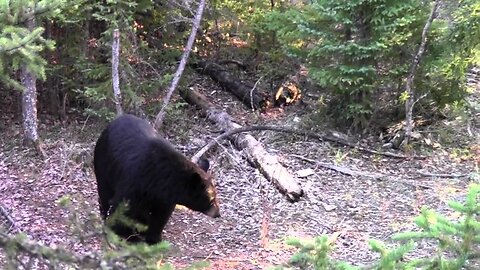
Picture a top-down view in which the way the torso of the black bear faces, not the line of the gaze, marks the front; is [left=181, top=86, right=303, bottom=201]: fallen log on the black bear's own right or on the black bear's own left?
on the black bear's own left

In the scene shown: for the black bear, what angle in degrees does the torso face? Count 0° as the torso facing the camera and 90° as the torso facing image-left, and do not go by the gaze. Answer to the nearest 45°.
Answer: approximately 315°

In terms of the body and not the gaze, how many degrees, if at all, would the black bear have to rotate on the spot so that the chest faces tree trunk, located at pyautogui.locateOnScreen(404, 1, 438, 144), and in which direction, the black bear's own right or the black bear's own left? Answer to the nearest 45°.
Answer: approximately 90° to the black bear's own left

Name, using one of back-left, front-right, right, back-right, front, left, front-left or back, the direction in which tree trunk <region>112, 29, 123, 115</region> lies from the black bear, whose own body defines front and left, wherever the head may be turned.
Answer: back-left

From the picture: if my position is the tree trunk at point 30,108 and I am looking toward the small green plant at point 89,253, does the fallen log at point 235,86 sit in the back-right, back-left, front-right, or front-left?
back-left

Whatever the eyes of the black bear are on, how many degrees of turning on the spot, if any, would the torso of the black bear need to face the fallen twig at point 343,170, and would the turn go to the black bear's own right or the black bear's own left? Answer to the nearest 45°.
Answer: approximately 90° to the black bear's own left

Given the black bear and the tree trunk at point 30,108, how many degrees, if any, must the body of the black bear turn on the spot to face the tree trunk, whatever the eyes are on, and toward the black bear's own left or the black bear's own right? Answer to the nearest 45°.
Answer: approximately 180°

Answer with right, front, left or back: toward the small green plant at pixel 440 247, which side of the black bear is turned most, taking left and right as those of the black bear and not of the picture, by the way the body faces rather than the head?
front

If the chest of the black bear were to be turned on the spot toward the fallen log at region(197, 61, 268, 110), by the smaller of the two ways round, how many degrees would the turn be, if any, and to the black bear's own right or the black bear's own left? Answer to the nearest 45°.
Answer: approximately 135° to the black bear's own left
